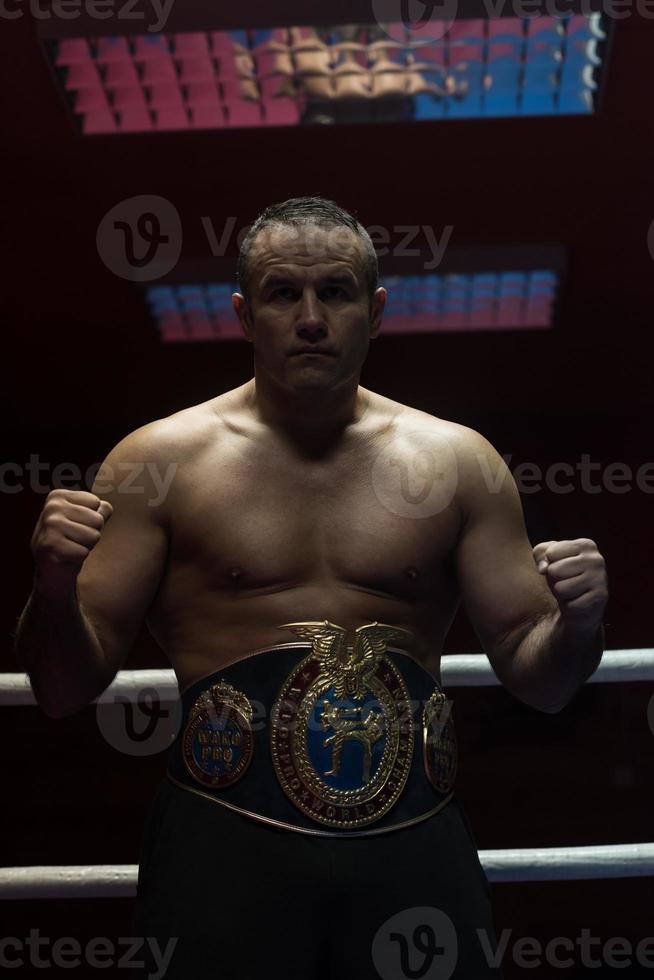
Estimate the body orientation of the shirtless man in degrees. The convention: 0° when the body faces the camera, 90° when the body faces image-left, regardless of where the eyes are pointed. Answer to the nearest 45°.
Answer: approximately 0°
